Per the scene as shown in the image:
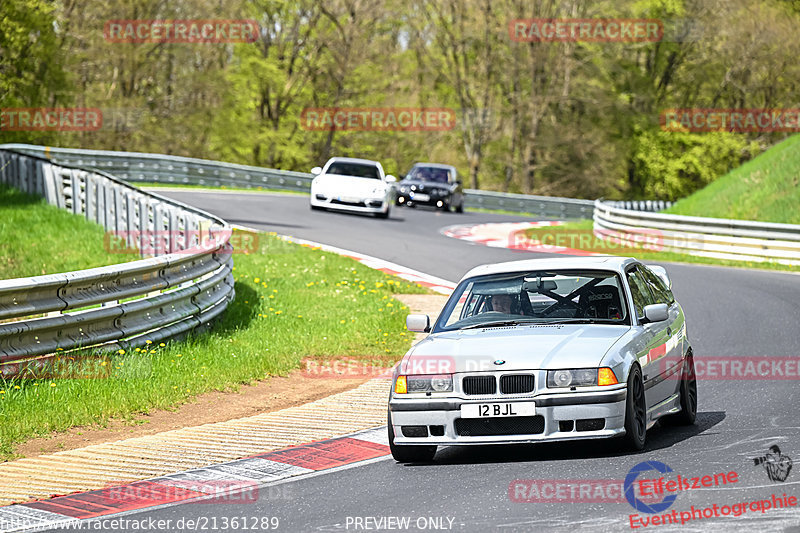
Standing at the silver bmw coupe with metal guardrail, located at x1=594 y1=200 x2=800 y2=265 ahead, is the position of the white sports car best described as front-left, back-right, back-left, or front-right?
front-left

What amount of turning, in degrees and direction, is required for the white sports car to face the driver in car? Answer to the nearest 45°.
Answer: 0° — it already faces them

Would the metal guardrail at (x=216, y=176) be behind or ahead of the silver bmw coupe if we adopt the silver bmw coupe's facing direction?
behind

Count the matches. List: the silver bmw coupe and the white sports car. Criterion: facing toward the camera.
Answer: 2

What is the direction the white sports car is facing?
toward the camera

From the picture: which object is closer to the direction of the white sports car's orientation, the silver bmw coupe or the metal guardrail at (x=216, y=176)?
the silver bmw coupe

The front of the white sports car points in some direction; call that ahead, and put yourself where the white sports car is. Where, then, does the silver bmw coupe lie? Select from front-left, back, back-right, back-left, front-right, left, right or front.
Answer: front

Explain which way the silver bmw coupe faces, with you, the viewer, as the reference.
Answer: facing the viewer

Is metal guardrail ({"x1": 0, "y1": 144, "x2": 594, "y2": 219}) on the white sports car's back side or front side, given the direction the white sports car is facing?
on the back side

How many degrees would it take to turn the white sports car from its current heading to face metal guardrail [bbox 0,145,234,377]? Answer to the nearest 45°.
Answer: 0° — it already faces it

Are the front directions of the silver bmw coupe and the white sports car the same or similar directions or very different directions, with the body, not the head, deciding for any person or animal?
same or similar directions

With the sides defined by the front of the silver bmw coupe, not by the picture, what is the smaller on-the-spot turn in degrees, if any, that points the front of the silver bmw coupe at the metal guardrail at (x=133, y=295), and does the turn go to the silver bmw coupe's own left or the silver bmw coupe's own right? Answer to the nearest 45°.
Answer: approximately 135° to the silver bmw coupe's own right

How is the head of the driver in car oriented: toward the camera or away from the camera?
toward the camera
